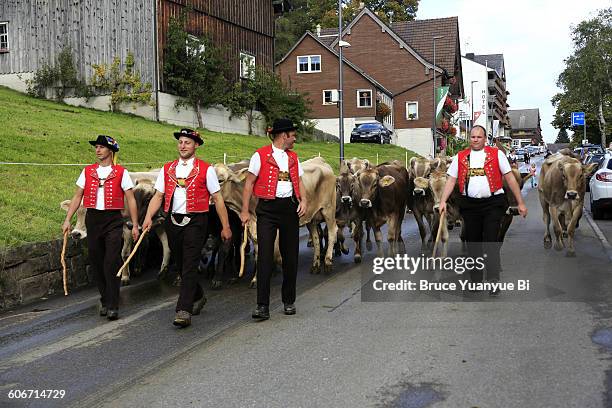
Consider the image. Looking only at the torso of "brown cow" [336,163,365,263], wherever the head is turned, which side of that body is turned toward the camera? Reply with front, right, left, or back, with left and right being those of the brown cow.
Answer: front

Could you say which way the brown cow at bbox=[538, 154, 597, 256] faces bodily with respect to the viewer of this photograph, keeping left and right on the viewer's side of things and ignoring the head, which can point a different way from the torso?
facing the viewer

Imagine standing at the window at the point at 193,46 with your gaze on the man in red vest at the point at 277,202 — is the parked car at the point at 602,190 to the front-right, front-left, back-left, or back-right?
front-left

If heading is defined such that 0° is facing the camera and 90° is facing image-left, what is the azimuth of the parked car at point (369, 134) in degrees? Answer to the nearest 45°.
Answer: approximately 45°

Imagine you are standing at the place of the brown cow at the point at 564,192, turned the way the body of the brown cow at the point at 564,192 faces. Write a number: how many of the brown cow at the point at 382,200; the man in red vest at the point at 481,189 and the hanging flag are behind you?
1

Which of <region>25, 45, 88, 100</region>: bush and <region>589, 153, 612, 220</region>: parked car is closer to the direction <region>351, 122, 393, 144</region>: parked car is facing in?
the bush

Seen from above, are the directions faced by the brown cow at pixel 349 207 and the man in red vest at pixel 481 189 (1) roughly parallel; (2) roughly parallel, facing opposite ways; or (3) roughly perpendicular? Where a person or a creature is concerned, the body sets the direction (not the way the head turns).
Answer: roughly parallel

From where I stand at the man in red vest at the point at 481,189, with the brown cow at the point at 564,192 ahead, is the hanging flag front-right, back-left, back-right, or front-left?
front-left

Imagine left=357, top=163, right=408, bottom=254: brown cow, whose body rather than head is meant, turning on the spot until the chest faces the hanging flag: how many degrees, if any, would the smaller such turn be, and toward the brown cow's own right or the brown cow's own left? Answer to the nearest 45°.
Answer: approximately 135° to the brown cow's own right
